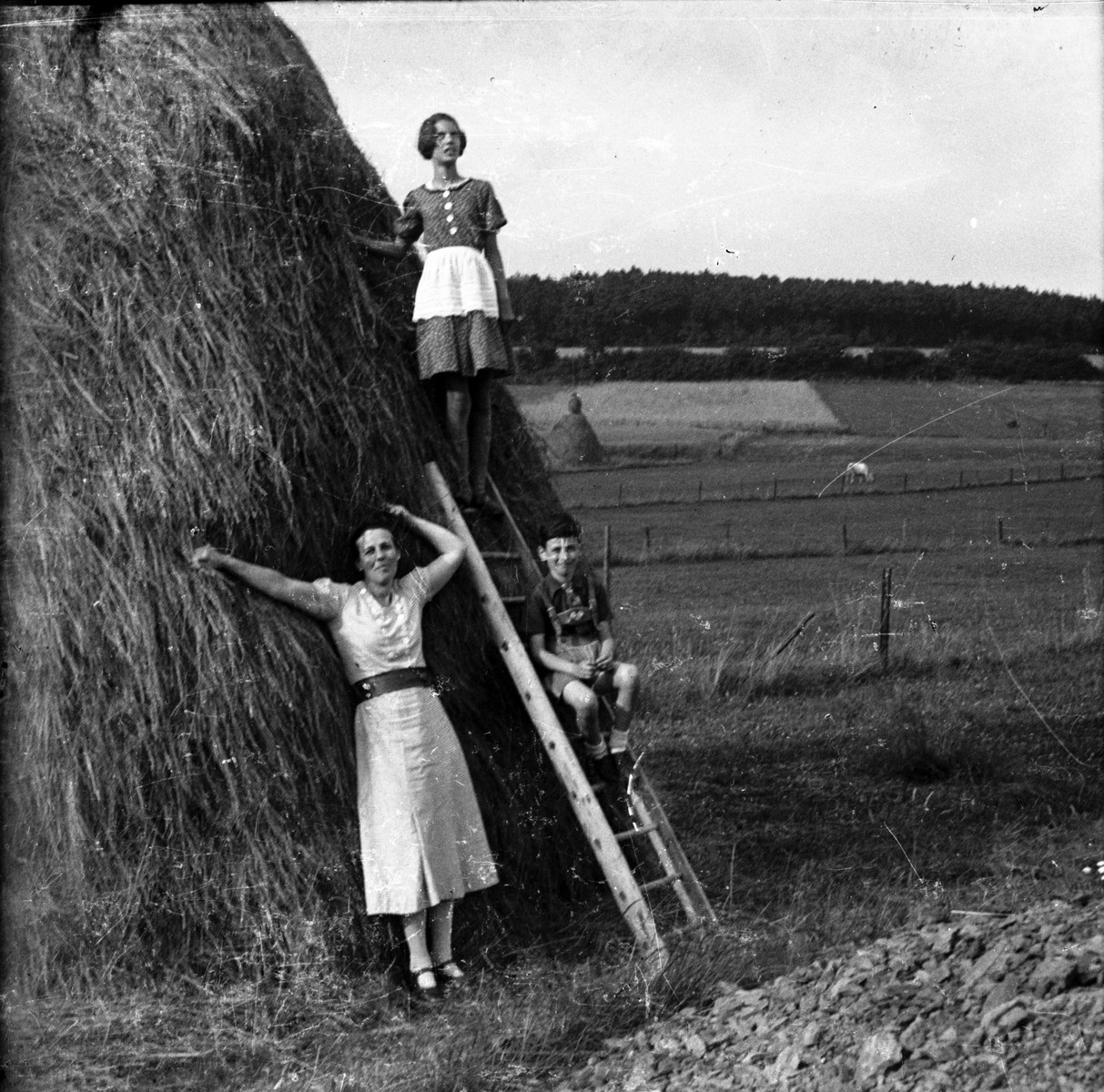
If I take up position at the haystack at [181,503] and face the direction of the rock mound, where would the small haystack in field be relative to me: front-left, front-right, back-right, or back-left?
back-left

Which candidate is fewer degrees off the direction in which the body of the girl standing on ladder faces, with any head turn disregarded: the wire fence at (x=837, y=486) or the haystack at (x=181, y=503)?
the haystack

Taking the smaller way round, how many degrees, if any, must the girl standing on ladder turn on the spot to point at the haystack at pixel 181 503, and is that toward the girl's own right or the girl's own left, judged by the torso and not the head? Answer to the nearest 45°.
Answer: approximately 45° to the girl's own right

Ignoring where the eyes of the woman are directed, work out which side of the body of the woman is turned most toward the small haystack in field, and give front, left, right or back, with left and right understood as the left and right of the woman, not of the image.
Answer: back

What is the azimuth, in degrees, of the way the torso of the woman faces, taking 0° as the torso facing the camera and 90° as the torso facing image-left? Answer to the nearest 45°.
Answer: approximately 0°

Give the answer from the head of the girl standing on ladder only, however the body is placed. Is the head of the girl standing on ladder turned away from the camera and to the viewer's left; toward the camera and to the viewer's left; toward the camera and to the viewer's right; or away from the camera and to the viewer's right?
toward the camera and to the viewer's right

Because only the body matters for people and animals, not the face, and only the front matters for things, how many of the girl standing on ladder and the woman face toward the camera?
2

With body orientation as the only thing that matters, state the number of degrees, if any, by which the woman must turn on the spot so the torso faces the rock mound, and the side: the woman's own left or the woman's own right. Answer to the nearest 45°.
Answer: approximately 45° to the woman's own left

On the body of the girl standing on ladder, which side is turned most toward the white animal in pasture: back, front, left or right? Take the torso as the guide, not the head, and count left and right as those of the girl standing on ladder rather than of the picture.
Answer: back
